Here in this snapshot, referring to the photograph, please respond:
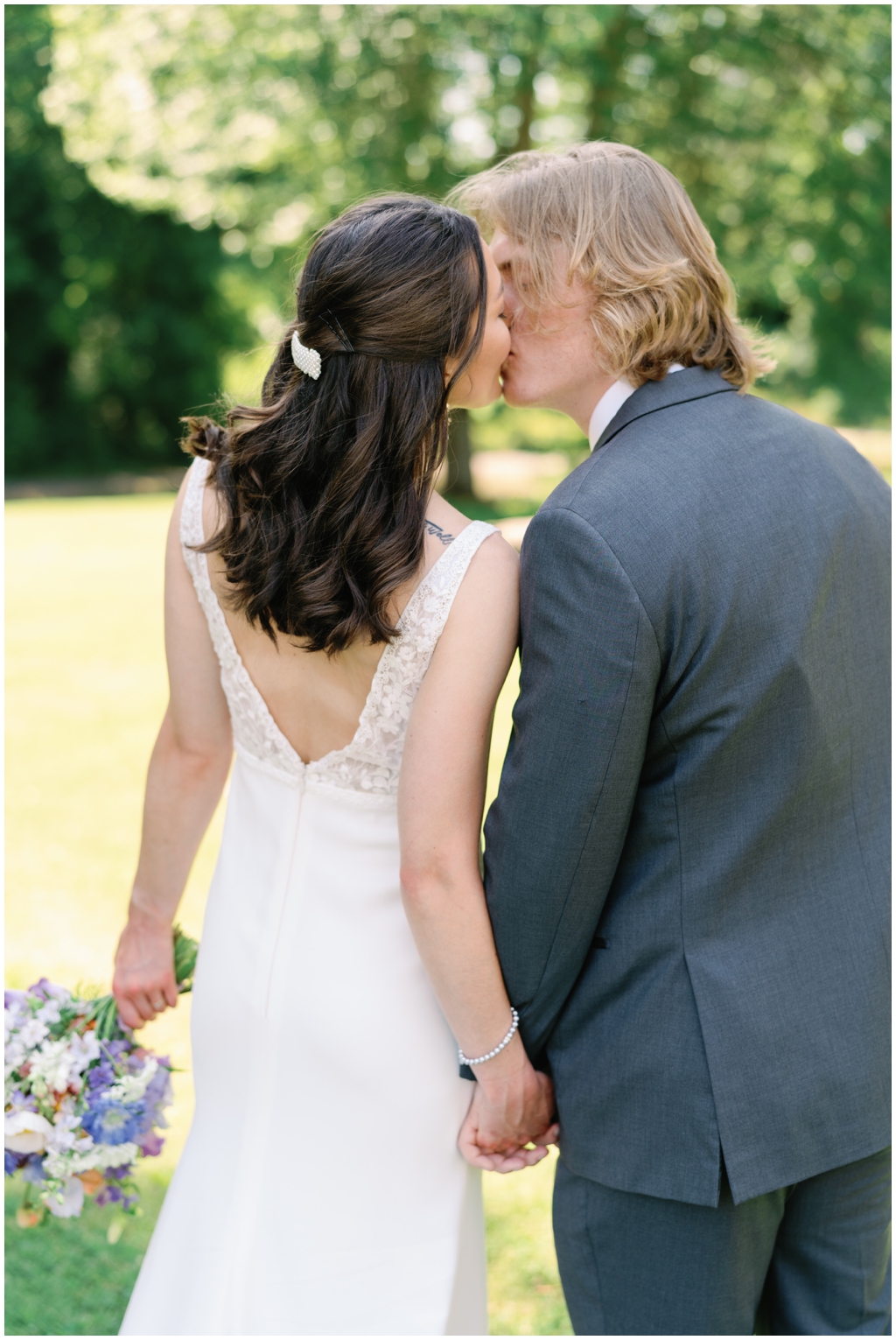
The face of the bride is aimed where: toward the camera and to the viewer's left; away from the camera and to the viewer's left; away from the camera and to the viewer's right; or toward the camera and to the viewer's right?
away from the camera and to the viewer's right

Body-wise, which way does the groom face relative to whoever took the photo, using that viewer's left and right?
facing away from the viewer and to the left of the viewer
